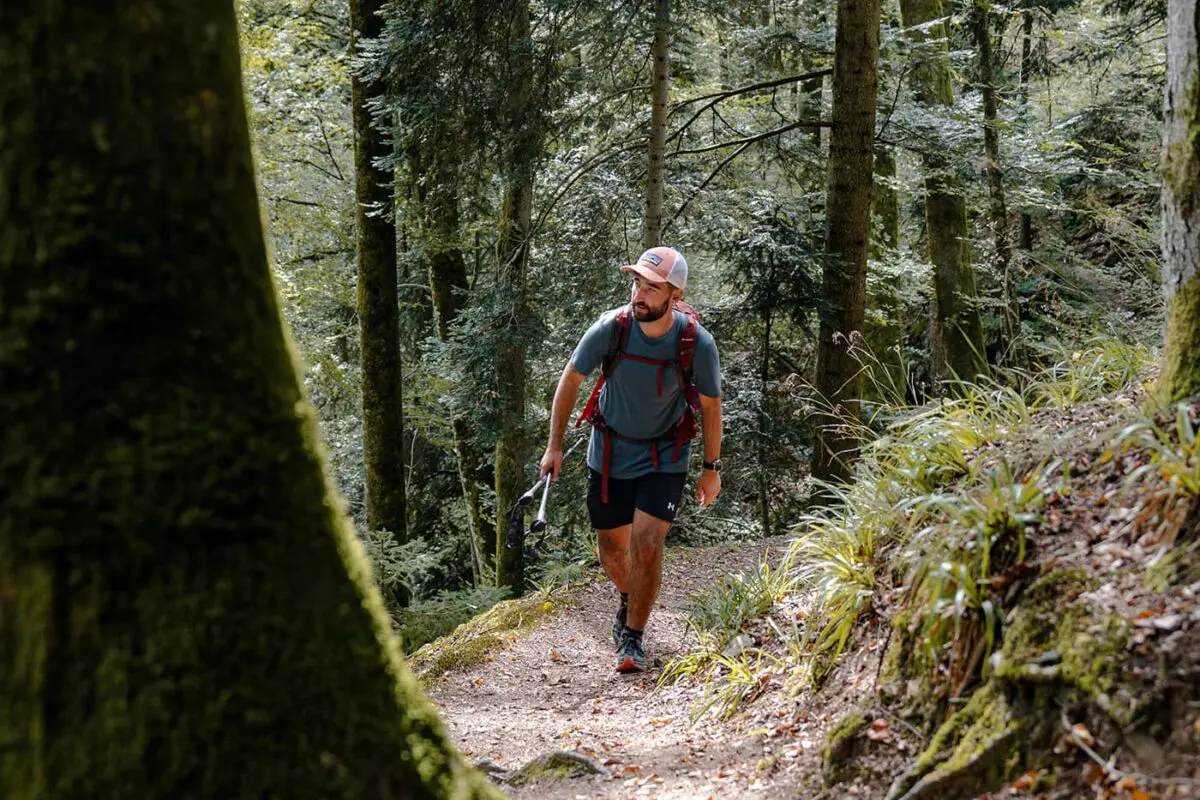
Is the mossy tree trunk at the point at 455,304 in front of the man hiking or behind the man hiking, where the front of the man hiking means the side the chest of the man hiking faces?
behind

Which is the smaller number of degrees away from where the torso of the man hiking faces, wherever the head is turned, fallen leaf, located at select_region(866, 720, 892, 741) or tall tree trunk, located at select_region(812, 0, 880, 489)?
the fallen leaf

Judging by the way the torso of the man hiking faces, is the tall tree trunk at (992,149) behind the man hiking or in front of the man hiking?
behind

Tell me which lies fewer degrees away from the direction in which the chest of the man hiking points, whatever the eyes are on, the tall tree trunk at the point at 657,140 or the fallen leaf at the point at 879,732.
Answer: the fallen leaf

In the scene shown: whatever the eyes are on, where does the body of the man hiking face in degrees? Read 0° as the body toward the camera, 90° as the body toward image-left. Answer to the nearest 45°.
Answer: approximately 0°

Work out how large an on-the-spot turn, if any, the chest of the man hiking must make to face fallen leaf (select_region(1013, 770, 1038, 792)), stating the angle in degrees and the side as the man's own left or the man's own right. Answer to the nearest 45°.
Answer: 0° — they already face it

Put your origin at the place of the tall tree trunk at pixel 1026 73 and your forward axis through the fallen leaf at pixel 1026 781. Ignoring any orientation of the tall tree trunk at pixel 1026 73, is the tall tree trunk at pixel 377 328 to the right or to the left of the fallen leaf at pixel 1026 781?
right

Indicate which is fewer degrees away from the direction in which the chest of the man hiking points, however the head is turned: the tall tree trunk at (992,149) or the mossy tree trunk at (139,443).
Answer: the mossy tree trunk
